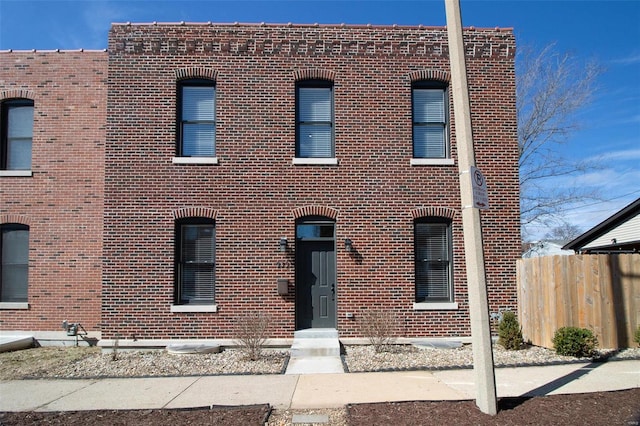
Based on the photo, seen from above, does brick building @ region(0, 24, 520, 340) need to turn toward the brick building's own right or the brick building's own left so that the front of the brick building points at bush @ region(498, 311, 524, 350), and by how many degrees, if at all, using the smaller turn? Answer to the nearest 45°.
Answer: approximately 90° to the brick building's own left

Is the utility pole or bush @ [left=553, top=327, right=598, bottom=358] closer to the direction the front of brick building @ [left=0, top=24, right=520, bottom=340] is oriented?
the utility pole

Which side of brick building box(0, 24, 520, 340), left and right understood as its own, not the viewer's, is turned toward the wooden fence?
left

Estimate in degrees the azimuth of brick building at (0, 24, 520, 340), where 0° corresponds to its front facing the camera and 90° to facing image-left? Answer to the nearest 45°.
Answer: approximately 0°

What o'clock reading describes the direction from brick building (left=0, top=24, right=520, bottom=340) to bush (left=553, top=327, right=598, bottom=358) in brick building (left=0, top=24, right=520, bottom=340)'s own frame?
The bush is roughly at 10 o'clock from the brick building.
